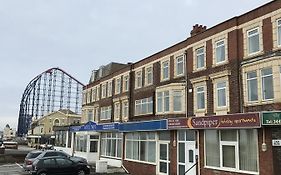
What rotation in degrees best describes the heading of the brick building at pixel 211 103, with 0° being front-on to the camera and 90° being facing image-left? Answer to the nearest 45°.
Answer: approximately 45°
